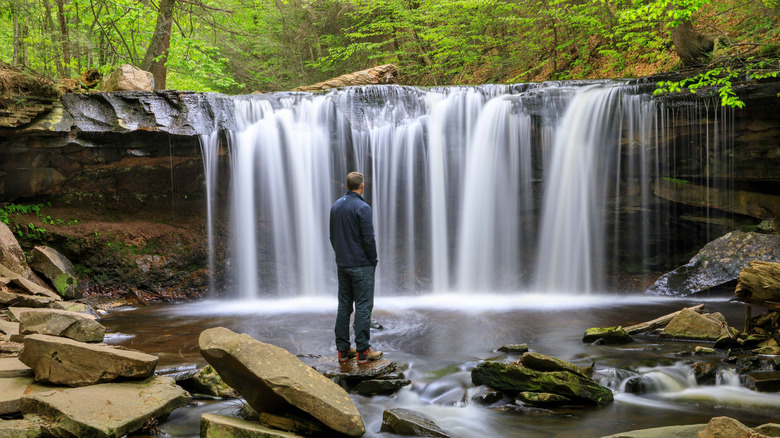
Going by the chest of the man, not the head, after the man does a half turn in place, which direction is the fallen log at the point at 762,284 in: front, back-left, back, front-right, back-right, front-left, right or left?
back-left

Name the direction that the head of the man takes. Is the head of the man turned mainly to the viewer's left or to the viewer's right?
to the viewer's right

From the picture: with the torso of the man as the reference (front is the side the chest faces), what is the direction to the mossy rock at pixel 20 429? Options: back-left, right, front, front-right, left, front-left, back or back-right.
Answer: back

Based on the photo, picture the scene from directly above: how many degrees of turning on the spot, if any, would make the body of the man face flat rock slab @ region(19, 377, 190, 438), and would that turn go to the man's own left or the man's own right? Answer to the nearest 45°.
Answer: approximately 180°

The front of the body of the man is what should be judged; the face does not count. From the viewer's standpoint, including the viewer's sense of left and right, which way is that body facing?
facing away from the viewer and to the right of the viewer

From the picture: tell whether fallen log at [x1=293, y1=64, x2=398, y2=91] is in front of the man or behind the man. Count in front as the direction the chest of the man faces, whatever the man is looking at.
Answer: in front

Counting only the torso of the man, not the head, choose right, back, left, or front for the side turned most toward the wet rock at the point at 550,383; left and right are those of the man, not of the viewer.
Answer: right

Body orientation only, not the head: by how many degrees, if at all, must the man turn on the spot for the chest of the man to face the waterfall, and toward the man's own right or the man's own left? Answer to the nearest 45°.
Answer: approximately 45° to the man's own left

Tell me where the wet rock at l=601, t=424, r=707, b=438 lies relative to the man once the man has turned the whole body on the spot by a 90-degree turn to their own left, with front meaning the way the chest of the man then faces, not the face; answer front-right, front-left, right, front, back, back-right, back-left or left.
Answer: back

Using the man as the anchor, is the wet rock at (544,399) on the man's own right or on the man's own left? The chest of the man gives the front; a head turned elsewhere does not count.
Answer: on the man's own right
